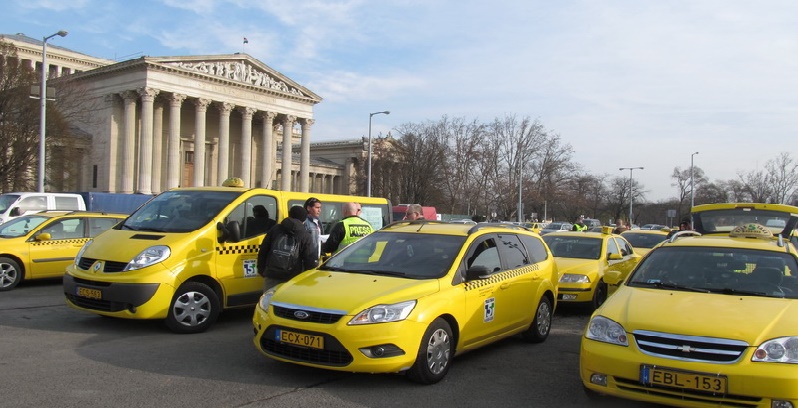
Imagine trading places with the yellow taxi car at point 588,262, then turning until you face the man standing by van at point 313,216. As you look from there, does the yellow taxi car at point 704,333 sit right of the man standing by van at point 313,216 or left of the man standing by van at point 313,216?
left

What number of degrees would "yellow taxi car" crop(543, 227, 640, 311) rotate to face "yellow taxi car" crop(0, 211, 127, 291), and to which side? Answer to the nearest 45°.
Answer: approximately 45° to its right

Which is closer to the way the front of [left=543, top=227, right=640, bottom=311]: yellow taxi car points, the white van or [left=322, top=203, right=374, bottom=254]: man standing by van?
the man standing by van

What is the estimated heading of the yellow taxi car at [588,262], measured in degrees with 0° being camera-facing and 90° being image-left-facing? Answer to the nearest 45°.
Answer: approximately 45°

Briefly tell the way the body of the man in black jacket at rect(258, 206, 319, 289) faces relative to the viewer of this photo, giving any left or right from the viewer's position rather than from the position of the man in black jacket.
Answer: facing away from the viewer and to the right of the viewer

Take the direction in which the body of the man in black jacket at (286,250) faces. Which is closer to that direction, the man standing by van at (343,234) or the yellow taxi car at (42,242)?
the man standing by van

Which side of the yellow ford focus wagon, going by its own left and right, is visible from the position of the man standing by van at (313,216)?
right

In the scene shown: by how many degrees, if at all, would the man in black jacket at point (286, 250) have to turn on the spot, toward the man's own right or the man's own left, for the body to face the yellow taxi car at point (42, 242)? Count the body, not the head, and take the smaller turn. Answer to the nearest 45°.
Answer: approximately 90° to the man's own left

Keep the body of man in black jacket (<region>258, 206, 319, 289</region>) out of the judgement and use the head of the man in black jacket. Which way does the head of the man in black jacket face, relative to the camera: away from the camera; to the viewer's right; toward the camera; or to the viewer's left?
away from the camera
